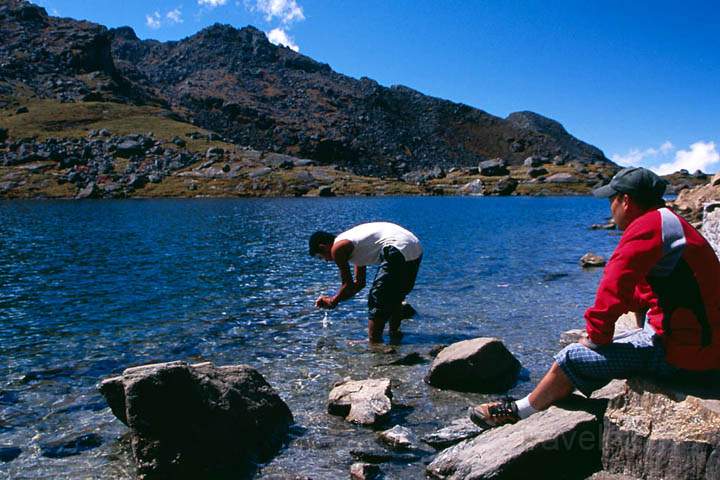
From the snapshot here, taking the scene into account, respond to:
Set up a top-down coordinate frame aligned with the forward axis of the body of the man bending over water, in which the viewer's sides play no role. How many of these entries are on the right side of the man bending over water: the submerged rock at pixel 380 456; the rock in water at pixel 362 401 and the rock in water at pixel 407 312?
1

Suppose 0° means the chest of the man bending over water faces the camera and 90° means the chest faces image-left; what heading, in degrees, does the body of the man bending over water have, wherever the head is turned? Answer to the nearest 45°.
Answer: approximately 90°

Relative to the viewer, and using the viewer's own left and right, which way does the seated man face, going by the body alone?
facing to the left of the viewer

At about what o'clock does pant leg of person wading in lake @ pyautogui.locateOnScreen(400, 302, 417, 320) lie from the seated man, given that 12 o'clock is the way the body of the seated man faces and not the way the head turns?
The pant leg of person wading in lake is roughly at 2 o'clock from the seated man.

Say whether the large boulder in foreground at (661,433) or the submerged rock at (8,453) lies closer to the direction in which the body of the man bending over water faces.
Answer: the submerged rock

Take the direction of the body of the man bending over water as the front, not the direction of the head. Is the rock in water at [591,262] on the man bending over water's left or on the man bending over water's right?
on the man bending over water's right
